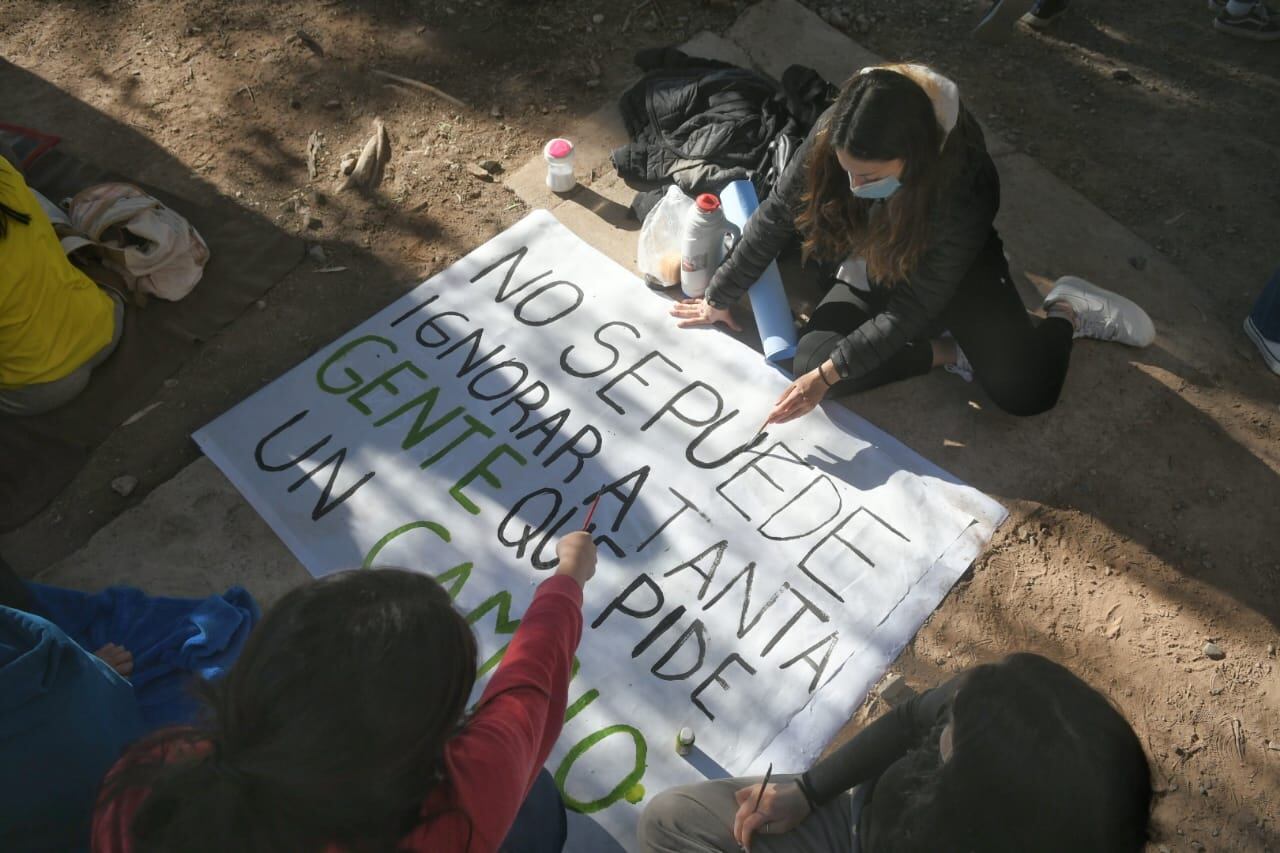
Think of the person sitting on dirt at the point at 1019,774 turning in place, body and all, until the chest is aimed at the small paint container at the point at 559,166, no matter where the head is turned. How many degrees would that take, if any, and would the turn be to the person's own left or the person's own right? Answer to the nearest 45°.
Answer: approximately 45° to the person's own right

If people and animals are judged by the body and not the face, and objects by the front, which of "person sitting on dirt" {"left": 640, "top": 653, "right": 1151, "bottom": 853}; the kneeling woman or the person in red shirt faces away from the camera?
the person in red shirt

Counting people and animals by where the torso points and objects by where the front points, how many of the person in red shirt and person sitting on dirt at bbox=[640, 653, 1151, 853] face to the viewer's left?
1

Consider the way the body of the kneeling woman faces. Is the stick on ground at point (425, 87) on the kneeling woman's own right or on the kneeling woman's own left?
on the kneeling woman's own right

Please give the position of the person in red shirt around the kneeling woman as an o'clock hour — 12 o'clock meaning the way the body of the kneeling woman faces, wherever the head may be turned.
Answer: The person in red shirt is roughly at 11 o'clock from the kneeling woman.

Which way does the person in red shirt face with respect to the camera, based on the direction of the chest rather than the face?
away from the camera

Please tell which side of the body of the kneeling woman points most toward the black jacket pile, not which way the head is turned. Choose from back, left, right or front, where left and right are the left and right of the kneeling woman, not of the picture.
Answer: right

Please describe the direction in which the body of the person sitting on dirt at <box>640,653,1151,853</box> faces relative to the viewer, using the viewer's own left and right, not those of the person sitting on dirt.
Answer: facing to the left of the viewer

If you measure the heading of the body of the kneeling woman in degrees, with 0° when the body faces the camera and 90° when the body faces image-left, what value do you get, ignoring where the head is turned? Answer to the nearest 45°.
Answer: approximately 45°
